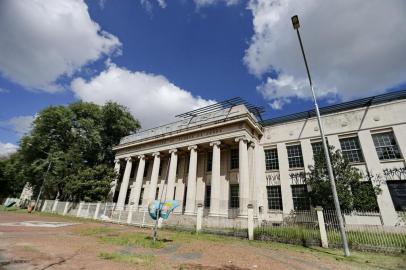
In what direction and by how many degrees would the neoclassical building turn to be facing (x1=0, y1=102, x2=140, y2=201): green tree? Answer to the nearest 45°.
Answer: approximately 45° to its right

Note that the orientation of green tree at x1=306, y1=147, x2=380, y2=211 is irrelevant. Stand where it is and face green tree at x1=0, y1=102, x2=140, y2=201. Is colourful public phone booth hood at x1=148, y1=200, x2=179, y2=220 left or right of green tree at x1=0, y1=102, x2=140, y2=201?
left

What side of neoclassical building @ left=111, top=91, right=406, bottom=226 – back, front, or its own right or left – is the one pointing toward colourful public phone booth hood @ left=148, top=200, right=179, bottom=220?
front

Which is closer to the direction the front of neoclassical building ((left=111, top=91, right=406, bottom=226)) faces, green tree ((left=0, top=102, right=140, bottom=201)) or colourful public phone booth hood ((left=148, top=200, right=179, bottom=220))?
the colourful public phone booth hood

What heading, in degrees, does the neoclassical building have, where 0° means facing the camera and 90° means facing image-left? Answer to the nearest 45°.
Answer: approximately 45°
